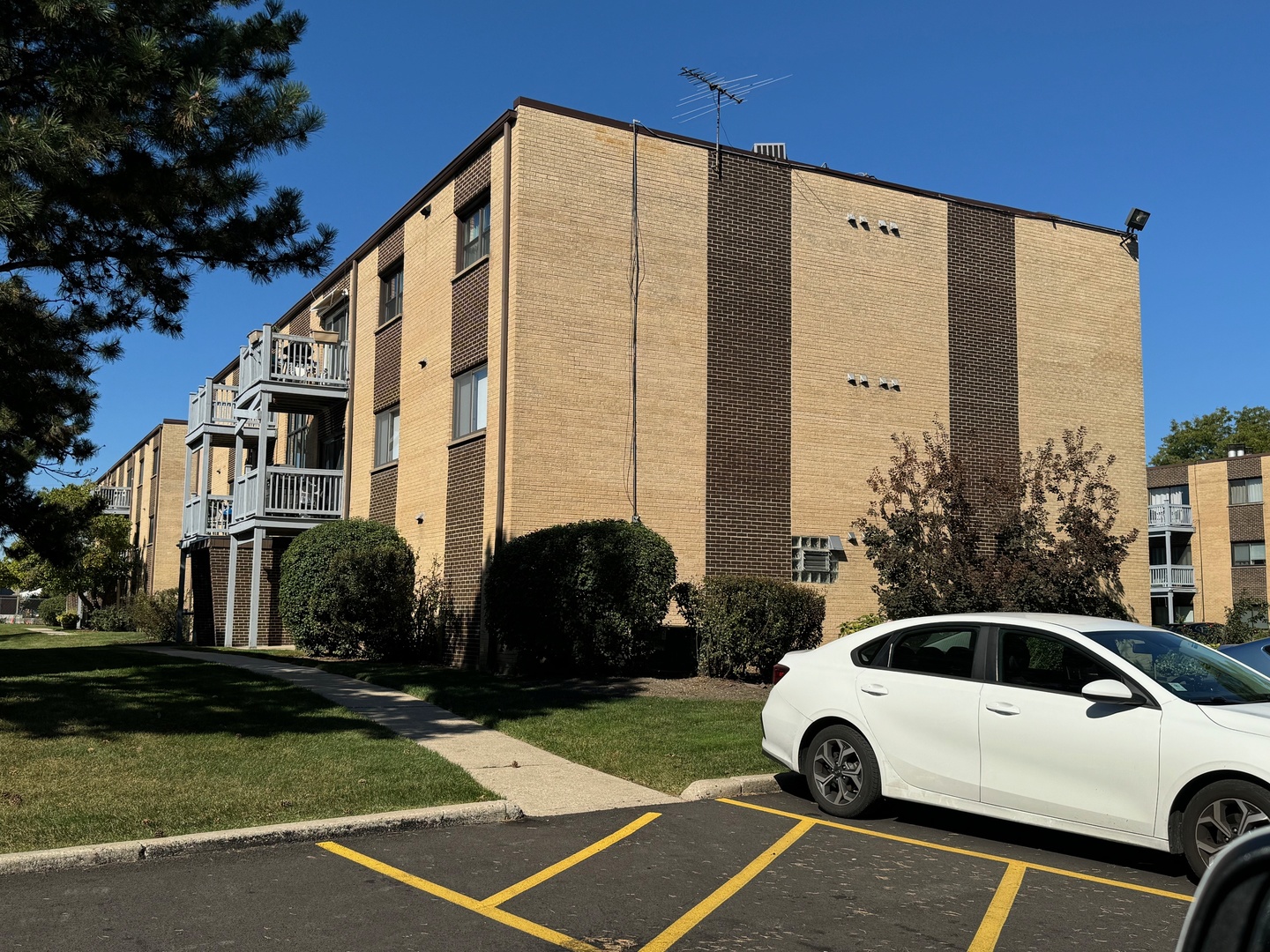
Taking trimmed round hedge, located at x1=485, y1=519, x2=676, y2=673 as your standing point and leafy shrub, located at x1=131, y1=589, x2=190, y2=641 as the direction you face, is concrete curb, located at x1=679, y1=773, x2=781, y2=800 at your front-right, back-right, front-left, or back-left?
back-left

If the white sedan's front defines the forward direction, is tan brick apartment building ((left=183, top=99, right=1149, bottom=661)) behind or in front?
behind

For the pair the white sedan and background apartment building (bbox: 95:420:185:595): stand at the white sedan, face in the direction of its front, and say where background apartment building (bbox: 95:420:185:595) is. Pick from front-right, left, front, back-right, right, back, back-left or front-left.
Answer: back

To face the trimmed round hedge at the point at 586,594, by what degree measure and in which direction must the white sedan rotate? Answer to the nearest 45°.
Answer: approximately 180°

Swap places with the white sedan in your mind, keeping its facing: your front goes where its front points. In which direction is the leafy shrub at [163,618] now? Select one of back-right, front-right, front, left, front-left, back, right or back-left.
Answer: back

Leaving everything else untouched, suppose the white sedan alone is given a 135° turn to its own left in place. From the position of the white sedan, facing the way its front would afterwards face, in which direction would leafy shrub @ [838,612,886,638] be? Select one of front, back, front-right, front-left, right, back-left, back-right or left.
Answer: front

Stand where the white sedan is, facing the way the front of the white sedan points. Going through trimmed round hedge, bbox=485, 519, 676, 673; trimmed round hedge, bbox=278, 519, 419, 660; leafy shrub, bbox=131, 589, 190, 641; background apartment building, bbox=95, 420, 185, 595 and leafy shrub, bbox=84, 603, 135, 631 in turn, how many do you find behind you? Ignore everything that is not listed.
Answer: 5

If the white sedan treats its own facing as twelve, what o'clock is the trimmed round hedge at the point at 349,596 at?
The trimmed round hedge is roughly at 6 o'clock from the white sedan.

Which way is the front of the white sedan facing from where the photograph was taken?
facing the viewer and to the right of the viewer

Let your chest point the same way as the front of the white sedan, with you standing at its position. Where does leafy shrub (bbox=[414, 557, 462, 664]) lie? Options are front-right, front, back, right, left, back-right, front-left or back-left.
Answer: back
